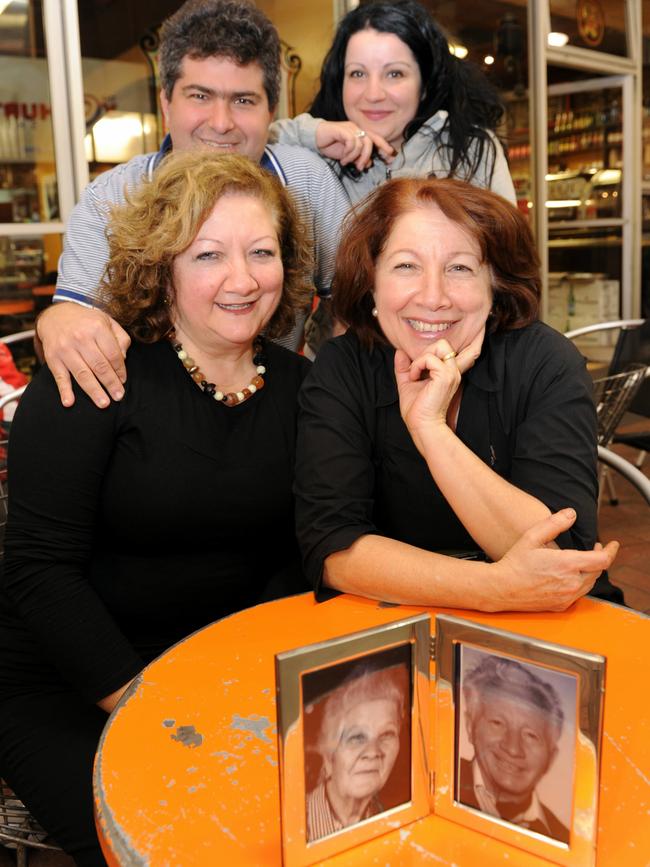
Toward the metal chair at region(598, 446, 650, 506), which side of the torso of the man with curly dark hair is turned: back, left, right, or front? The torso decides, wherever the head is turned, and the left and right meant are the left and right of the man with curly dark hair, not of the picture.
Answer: left

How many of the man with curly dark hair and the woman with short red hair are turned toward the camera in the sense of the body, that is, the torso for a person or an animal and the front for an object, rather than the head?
2

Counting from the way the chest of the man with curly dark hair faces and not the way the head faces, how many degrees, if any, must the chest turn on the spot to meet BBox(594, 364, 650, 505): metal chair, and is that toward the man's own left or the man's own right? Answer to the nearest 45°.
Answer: approximately 135° to the man's own left

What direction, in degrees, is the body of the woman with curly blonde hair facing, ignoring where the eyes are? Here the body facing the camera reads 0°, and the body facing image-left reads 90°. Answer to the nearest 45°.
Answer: approximately 315°

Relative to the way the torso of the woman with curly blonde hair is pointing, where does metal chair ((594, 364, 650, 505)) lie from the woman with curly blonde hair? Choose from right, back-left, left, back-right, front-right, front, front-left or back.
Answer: left

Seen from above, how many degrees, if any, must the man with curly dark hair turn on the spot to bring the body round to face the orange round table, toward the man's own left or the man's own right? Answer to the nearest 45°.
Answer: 0° — they already face it

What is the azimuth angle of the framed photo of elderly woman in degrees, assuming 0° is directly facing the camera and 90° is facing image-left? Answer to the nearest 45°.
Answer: approximately 315°

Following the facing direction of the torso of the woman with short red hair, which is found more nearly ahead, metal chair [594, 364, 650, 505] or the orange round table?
the orange round table

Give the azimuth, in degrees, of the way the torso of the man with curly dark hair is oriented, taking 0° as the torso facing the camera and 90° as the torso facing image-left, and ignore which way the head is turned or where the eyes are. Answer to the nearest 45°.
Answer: approximately 0°

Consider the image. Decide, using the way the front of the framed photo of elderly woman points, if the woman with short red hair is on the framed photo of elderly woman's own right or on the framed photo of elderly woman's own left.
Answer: on the framed photo of elderly woman's own left

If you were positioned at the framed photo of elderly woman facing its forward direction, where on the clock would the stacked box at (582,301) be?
The stacked box is roughly at 8 o'clock from the framed photo of elderly woman.

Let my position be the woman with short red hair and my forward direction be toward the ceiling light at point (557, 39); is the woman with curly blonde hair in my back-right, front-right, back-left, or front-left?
back-left

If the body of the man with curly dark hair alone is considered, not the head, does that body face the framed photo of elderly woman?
yes
